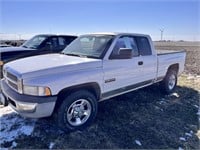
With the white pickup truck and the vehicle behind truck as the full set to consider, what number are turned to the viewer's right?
0

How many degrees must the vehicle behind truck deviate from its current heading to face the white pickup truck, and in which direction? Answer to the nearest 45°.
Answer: approximately 45° to its left

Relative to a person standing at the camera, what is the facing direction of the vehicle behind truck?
facing the viewer and to the left of the viewer

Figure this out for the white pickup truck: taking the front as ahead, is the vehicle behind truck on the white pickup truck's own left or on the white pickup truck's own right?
on the white pickup truck's own right
